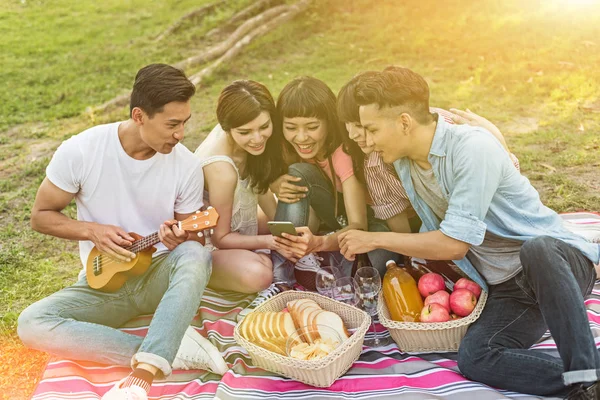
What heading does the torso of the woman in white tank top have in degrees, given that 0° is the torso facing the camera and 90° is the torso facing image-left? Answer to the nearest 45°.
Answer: approximately 315°

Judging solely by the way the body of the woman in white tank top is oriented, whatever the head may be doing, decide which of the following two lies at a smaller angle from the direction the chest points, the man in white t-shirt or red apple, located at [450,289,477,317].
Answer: the red apple

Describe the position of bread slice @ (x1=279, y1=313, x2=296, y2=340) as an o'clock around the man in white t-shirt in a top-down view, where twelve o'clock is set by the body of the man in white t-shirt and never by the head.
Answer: The bread slice is roughly at 12 o'clock from the man in white t-shirt.

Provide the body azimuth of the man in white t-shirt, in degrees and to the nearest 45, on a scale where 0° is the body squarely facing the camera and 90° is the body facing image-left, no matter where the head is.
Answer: approximately 315°

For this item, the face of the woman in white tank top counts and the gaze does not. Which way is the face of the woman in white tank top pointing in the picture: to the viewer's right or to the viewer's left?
to the viewer's right

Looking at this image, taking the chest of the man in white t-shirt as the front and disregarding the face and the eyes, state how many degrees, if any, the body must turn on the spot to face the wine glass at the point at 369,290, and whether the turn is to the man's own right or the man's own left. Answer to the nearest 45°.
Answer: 0° — they already face it

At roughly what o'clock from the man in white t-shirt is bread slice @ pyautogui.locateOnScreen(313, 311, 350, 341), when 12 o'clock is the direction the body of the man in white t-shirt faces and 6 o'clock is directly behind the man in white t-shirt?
The bread slice is roughly at 12 o'clock from the man in white t-shirt.

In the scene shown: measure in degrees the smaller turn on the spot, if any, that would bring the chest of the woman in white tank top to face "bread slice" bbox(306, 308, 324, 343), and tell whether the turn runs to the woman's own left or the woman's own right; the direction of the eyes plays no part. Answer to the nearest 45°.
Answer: approximately 45° to the woman's own right

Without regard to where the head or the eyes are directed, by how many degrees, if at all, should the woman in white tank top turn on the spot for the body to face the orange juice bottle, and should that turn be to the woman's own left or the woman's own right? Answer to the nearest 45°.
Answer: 0° — they already face it
